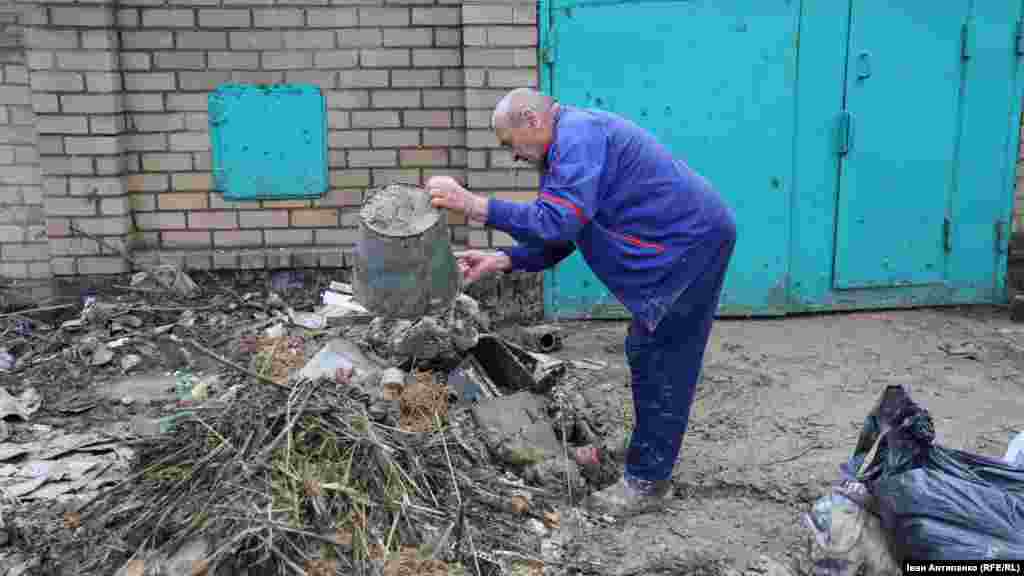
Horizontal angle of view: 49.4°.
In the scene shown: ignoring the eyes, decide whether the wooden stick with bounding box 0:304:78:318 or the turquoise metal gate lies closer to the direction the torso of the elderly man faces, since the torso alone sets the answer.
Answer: the wooden stick

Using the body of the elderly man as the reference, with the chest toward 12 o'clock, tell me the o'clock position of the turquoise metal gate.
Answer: The turquoise metal gate is roughly at 4 o'clock from the elderly man.

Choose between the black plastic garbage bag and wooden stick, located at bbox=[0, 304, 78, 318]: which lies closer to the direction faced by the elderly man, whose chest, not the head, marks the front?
the wooden stick

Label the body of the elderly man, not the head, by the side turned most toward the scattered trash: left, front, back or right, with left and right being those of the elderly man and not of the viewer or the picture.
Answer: front

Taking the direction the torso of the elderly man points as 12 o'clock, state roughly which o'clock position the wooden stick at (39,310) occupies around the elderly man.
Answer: The wooden stick is roughly at 1 o'clock from the elderly man.

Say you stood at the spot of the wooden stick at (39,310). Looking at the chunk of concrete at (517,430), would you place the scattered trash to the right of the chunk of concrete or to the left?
right

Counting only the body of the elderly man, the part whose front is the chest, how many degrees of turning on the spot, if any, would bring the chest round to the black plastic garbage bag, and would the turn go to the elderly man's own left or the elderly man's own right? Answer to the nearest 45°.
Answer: approximately 135° to the elderly man's own left

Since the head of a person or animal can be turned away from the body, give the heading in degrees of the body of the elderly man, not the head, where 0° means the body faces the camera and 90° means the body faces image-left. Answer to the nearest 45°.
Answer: approximately 90°

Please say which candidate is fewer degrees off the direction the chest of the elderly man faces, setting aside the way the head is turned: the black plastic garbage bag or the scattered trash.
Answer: the scattered trash
